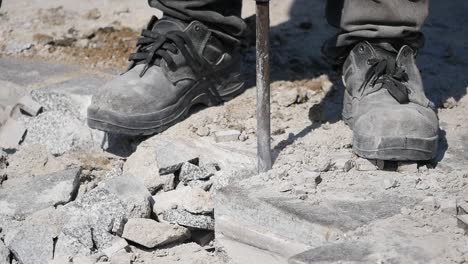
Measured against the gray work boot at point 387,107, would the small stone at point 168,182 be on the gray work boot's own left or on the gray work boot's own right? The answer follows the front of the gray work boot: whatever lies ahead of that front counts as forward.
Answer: on the gray work boot's own right

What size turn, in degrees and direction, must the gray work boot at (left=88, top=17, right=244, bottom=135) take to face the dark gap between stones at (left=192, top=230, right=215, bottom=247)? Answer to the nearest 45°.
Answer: approximately 45° to its left

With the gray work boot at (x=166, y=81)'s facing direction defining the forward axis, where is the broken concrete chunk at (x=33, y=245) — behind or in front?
in front

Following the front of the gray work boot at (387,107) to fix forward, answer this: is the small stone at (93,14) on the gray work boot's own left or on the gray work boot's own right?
on the gray work boot's own right

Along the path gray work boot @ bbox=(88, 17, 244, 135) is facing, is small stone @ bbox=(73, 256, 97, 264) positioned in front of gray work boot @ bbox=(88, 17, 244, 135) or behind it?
in front

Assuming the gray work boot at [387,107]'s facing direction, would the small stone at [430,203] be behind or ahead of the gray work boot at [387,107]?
ahead

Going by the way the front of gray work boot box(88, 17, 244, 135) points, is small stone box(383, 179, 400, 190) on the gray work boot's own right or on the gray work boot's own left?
on the gray work boot's own left

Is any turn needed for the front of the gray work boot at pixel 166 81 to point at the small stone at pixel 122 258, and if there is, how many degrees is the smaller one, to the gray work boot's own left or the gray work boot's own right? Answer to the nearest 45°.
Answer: approximately 45° to the gray work boot's own left

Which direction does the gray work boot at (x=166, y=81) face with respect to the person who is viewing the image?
facing the viewer and to the left of the viewer

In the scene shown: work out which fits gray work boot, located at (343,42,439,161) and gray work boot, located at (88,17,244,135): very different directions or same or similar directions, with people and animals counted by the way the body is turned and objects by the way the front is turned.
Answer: same or similar directions

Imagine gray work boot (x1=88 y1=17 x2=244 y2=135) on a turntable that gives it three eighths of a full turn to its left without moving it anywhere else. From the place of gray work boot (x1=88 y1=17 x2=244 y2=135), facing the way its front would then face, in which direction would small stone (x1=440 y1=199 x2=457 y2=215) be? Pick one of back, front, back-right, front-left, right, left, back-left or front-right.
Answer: front-right

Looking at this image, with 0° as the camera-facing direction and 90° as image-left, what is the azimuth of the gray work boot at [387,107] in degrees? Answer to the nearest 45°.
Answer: approximately 0°

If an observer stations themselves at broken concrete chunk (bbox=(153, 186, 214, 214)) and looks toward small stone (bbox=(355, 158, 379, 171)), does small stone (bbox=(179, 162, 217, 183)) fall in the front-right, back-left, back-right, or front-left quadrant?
front-left

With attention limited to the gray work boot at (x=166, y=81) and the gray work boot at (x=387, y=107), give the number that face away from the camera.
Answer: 0

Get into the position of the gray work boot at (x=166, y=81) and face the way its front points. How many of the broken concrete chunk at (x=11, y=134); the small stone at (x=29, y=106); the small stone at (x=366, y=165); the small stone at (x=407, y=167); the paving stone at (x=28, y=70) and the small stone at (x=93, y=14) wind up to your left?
2
